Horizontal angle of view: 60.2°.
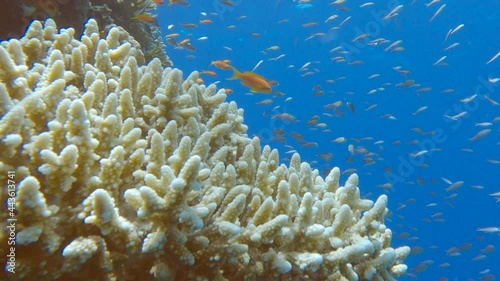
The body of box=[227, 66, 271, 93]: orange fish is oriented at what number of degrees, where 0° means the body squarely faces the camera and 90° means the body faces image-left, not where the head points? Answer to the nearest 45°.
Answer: approximately 270°
